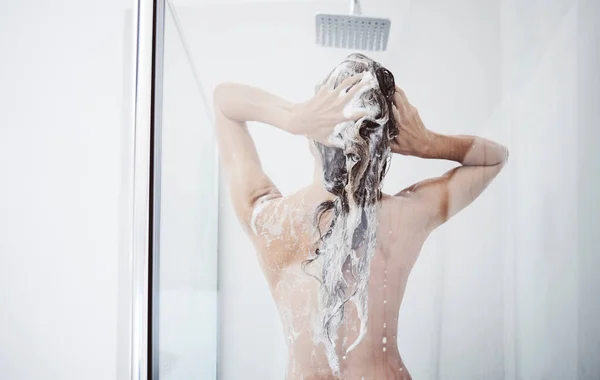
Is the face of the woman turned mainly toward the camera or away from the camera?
away from the camera

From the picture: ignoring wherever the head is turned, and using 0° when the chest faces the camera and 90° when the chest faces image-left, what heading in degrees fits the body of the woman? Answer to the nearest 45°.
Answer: approximately 180°

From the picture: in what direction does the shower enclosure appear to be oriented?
toward the camera
